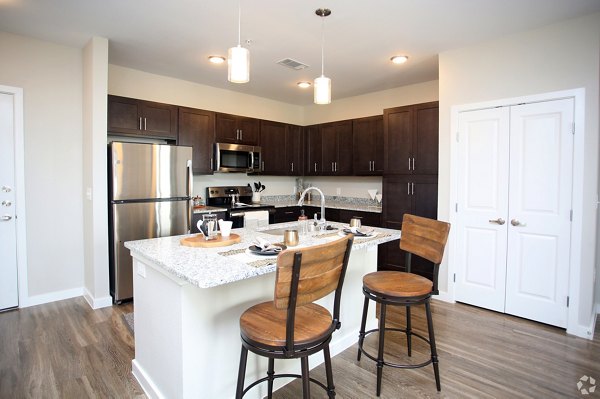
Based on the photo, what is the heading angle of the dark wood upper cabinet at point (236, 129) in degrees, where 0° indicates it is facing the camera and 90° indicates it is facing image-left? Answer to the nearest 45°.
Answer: approximately 315°

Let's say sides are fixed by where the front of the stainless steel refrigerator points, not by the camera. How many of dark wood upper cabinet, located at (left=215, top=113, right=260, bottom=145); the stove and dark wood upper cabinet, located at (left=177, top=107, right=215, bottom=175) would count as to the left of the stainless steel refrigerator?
3

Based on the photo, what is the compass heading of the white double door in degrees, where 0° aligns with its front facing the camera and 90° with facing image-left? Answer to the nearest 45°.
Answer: approximately 45°

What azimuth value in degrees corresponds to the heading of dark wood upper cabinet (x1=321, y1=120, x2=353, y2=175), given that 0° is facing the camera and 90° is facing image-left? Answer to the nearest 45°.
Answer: approximately 45°

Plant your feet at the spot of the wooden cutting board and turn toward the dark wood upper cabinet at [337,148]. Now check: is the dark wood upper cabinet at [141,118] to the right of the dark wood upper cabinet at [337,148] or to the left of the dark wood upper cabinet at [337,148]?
left

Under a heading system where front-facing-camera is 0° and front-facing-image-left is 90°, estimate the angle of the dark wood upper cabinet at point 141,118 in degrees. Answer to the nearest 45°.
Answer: approximately 315°

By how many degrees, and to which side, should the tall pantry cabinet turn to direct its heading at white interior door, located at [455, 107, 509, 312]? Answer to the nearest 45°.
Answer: approximately 90° to its left

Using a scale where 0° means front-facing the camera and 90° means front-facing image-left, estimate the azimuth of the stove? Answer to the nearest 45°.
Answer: approximately 315°

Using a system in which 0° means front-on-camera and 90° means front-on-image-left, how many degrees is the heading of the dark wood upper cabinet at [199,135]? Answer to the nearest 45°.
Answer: approximately 315°
